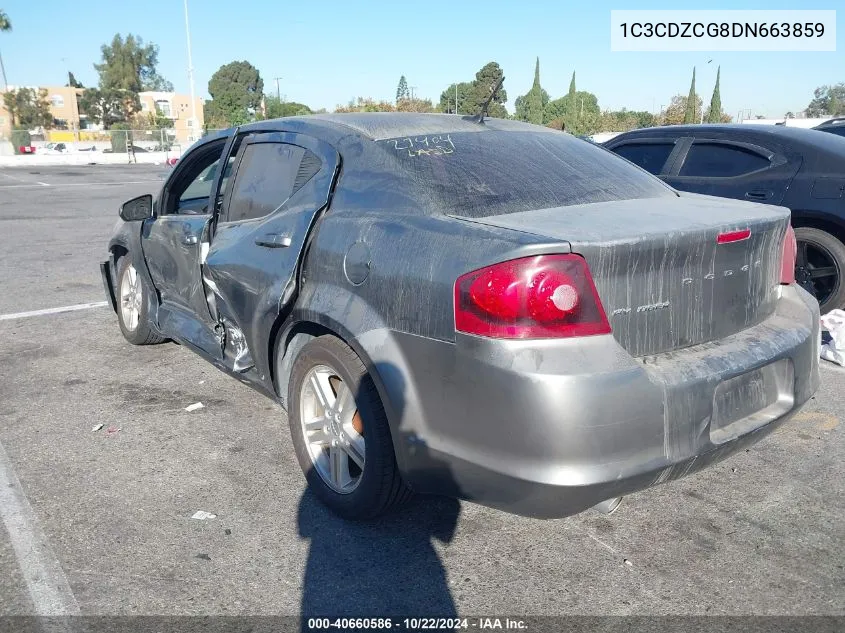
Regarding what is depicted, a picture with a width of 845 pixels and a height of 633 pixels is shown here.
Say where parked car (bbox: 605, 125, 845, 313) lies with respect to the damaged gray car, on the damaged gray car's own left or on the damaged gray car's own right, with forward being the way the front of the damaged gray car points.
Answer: on the damaged gray car's own right

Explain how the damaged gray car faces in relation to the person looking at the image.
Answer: facing away from the viewer and to the left of the viewer

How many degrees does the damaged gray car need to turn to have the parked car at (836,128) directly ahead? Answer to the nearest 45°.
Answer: approximately 90° to its right

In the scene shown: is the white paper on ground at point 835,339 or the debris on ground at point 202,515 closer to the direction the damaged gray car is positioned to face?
the debris on ground

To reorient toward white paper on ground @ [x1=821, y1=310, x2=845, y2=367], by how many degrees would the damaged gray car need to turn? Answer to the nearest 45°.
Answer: approximately 90° to its right
